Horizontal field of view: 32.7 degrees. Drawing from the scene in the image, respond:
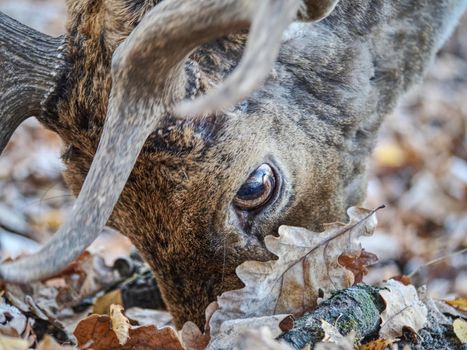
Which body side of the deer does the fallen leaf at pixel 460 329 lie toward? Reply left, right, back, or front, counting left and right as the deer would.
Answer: left

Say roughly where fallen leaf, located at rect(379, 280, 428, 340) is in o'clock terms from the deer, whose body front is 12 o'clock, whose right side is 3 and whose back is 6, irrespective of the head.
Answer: The fallen leaf is roughly at 9 o'clock from the deer.

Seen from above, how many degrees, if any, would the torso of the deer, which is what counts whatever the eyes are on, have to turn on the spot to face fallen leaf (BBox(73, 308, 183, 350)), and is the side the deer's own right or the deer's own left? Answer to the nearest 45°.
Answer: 0° — it already faces it

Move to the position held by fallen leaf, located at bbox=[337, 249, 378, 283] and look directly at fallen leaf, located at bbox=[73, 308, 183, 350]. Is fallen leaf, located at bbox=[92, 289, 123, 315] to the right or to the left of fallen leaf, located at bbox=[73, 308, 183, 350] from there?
right

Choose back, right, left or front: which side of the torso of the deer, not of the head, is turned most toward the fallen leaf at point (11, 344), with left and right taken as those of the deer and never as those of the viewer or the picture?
front

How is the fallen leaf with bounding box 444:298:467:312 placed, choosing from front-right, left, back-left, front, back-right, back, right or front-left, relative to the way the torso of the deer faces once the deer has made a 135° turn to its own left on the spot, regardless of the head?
front

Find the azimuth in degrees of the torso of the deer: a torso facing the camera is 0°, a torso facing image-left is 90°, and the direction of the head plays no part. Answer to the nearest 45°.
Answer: approximately 45°
